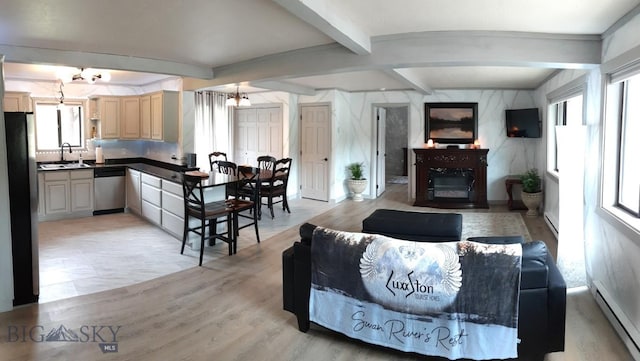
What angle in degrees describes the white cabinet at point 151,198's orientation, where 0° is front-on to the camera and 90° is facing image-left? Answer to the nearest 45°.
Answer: approximately 45°

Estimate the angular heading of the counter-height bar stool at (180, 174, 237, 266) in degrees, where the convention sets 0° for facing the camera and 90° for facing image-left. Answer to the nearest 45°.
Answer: approximately 225°

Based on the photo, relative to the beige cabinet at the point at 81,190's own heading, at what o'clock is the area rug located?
The area rug is roughly at 10 o'clock from the beige cabinet.

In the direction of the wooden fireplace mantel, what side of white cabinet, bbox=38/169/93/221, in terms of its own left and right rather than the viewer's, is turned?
left

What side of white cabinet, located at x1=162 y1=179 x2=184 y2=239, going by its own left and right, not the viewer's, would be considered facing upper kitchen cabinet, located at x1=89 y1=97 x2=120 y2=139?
right

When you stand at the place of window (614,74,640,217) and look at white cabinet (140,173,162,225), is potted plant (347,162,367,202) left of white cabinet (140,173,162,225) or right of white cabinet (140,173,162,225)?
right

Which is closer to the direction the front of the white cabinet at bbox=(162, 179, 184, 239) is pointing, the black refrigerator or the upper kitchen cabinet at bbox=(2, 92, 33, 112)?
the black refrigerator

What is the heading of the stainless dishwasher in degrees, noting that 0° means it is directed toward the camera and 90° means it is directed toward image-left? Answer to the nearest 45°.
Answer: approximately 0°

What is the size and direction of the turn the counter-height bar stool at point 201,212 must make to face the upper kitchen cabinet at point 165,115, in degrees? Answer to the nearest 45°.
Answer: approximately 45° to its left
